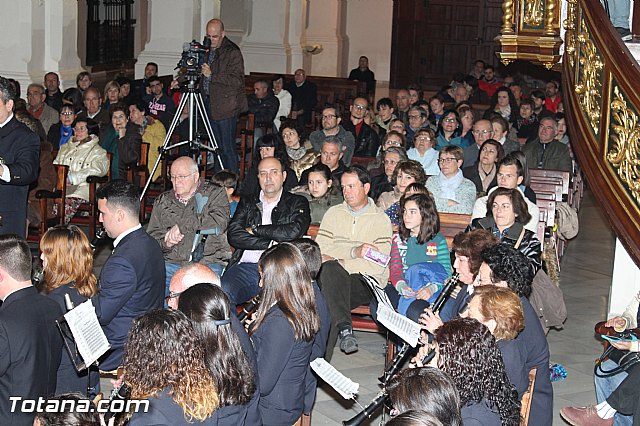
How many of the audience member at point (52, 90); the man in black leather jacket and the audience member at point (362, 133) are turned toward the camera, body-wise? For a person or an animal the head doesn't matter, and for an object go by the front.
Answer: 3

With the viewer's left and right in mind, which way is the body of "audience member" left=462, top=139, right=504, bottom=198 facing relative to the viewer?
facing the viewer and to the left of the viewer

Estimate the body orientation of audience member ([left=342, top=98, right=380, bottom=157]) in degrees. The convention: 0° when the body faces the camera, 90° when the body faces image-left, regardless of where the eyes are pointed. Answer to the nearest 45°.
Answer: approximately 0°

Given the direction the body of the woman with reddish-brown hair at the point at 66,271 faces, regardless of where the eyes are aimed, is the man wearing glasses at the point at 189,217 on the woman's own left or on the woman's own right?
on the woman's own right

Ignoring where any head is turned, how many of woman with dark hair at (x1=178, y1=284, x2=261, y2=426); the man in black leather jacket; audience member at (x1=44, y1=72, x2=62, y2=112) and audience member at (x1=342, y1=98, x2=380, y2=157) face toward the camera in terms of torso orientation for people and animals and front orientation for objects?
3

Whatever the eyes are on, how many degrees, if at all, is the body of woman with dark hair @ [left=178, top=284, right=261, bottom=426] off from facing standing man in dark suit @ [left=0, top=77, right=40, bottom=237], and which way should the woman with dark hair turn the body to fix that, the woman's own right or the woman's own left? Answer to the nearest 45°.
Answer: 0° — they already face them

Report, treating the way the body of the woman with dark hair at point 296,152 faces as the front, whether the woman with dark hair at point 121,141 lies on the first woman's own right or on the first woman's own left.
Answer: on the first woman's own right

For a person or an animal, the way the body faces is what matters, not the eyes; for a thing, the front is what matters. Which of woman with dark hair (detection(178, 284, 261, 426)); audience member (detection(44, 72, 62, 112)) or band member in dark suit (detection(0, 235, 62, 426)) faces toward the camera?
audience member (detection(44, 72, 62, 112))

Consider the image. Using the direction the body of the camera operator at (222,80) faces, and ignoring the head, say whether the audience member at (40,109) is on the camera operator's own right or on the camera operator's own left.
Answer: on the camera operator's own right

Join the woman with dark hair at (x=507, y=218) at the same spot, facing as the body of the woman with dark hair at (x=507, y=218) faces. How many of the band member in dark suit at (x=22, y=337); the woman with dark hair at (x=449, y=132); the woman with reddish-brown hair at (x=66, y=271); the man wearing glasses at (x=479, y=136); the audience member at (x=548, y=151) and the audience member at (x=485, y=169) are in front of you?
2

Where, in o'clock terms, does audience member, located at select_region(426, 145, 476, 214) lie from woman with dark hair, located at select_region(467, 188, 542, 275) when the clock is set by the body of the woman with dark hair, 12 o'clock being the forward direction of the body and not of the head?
The audience member is roughly at 4 o'clock from the woman with dark hair.

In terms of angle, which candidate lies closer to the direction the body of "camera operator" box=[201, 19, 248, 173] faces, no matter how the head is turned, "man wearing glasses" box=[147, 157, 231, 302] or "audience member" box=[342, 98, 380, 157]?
the man wearing glasses

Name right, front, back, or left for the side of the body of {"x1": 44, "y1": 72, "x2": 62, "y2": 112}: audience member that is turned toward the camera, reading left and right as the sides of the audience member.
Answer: front

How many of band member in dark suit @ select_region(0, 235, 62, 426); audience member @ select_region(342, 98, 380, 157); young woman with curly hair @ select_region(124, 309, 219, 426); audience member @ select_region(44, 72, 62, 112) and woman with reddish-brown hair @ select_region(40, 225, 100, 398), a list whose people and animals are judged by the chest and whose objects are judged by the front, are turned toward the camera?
2
